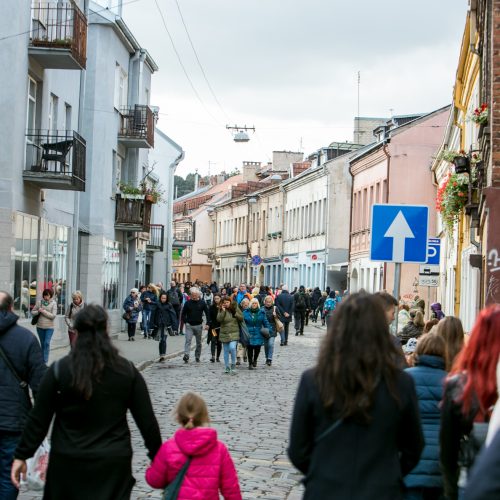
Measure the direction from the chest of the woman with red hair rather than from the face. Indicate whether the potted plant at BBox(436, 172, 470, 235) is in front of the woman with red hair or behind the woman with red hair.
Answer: in front

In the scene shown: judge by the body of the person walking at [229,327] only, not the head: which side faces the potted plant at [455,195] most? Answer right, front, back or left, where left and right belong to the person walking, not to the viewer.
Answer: left

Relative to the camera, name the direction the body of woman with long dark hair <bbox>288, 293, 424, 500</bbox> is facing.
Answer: away from the camera

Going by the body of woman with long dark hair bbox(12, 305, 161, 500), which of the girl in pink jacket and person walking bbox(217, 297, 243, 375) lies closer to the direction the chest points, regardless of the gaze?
the person walking

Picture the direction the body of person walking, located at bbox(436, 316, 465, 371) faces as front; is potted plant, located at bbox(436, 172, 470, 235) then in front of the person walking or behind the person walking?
in front

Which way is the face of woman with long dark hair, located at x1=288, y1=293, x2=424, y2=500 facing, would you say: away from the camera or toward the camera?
away from the camera

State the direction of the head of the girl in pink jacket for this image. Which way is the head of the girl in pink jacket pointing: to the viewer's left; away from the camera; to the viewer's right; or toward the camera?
away from the camera

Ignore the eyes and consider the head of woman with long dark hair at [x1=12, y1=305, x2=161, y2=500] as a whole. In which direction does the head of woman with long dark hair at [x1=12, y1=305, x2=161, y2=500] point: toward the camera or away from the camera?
away from the camera

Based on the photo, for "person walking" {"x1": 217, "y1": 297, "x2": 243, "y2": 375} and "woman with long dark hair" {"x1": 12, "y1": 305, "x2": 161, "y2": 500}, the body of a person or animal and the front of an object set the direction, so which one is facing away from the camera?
the woman with long dark hair

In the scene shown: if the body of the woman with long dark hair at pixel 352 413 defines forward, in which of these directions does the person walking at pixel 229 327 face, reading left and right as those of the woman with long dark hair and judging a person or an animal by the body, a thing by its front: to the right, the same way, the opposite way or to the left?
the opposite way

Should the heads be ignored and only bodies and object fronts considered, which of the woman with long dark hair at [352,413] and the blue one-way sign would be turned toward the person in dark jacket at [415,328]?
the woman with long dark hair

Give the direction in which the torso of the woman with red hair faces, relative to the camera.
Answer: away from the camera

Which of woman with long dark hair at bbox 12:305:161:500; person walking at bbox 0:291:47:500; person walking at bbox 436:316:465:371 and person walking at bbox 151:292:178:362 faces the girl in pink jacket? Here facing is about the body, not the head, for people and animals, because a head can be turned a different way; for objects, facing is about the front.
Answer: person walking at bbox 151:292:178:362

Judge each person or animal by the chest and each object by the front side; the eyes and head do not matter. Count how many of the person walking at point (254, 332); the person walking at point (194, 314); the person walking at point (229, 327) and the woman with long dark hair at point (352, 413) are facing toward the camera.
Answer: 3

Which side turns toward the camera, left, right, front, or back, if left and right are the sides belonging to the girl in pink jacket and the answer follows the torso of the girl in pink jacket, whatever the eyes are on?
back

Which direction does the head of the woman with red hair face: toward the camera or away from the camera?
away from the camera

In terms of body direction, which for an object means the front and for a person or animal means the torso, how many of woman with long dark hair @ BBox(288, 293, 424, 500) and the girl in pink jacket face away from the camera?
2

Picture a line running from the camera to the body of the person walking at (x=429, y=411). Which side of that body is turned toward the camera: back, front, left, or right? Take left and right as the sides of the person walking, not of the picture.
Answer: back

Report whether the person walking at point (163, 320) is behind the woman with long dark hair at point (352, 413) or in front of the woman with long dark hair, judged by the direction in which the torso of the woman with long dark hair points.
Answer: in front
